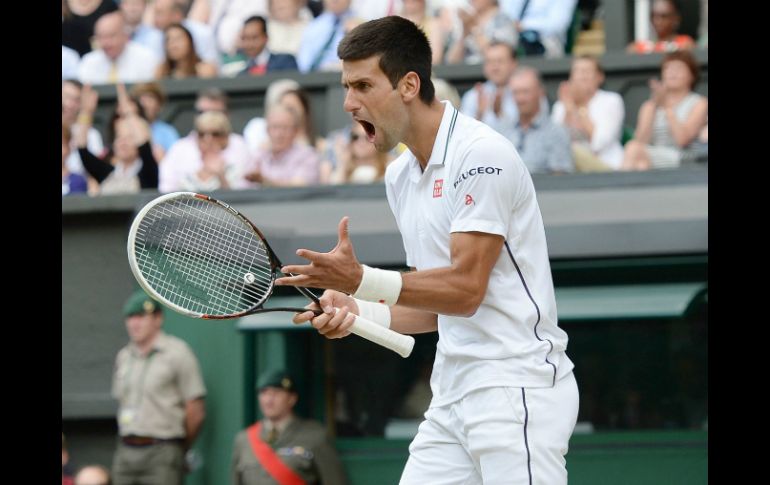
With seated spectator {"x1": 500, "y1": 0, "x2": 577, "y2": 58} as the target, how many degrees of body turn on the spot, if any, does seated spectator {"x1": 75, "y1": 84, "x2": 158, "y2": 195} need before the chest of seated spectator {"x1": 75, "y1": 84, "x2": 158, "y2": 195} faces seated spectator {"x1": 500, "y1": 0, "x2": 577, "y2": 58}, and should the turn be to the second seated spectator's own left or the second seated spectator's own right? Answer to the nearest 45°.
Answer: approximately 90° to the second seated spectator's own left

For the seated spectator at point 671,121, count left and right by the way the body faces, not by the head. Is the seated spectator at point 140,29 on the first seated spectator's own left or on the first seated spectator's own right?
on the first seated spectator's own right

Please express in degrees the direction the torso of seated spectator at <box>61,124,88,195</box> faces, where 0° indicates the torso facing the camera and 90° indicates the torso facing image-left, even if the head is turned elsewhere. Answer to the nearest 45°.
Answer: approximately 0°

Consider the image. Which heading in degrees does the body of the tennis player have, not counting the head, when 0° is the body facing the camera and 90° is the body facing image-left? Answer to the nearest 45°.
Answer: approximately 45°

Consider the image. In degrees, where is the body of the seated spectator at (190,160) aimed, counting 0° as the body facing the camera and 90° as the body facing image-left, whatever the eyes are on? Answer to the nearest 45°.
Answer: approximately 0°

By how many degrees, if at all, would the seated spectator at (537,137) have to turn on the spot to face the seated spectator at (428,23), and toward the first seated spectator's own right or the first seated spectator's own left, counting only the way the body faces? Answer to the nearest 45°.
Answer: approximately 90° to the first seated spectator's own right

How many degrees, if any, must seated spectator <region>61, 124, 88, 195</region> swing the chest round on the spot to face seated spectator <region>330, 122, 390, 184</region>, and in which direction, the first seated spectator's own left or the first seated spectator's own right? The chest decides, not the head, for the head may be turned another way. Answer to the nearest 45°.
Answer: approximately 45° to the first seated spectator's own left

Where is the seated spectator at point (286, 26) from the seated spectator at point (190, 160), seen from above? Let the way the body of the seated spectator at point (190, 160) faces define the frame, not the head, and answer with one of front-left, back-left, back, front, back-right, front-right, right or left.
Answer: back-left
